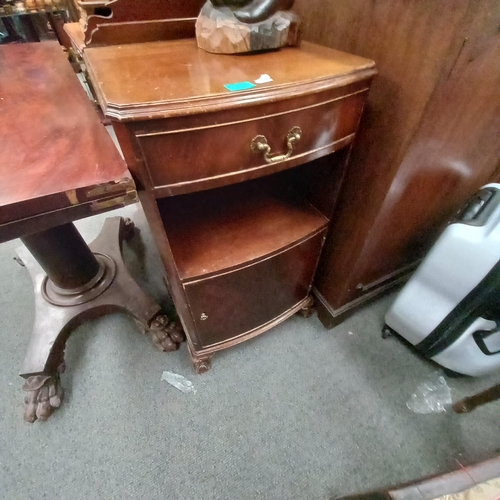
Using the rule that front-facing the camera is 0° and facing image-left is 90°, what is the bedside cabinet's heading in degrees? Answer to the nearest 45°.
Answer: approximately 315°
